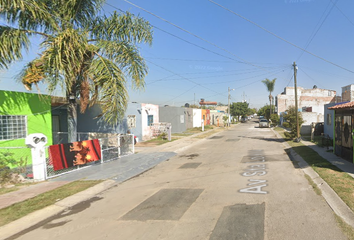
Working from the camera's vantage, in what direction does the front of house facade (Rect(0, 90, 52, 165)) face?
facing the viewer and to the right of the viewer

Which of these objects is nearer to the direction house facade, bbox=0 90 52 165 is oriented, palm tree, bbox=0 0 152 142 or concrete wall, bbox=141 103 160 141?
the palm tree

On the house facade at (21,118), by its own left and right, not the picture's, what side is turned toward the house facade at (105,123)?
left

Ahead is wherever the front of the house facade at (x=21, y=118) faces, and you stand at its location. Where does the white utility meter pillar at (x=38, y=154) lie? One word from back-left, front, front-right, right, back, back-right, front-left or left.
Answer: front-right

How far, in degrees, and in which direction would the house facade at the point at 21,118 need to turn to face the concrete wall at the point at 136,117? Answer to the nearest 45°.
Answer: approximately 90° to its left

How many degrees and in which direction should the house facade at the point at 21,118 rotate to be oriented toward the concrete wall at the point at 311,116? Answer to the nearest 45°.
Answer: approximately 45° to its left

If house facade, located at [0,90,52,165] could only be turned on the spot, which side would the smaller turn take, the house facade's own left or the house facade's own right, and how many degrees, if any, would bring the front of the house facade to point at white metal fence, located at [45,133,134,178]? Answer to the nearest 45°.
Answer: approximately 45° to the house facade's own left

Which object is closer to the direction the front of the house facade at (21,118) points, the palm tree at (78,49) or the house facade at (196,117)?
the palm tree

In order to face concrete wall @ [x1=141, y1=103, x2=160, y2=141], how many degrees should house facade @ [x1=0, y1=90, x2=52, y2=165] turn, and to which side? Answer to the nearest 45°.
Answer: approximately 90° to its left

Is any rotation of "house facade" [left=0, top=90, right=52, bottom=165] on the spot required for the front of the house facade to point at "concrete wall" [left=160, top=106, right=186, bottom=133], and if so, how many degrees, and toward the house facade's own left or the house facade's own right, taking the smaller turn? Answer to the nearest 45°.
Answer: approximately 90° to the house facade's own left

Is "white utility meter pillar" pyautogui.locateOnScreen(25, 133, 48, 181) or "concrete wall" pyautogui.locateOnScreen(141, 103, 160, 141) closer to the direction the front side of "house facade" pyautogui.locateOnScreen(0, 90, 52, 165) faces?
the white utility meter pillar
